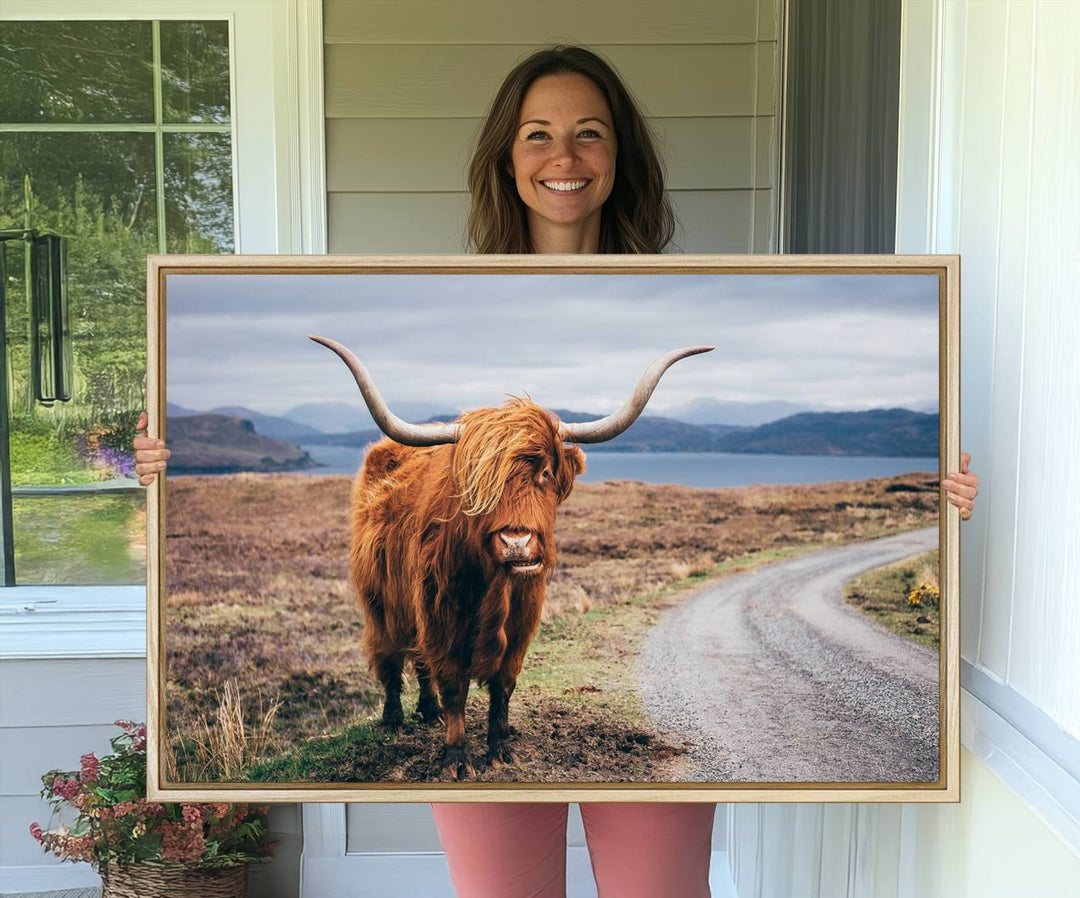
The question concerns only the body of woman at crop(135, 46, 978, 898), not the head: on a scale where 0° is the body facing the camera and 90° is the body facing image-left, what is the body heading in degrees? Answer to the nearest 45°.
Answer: approximately 0°

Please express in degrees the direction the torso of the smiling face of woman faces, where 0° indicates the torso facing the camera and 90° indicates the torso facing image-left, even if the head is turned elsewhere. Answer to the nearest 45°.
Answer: approximately 0°
